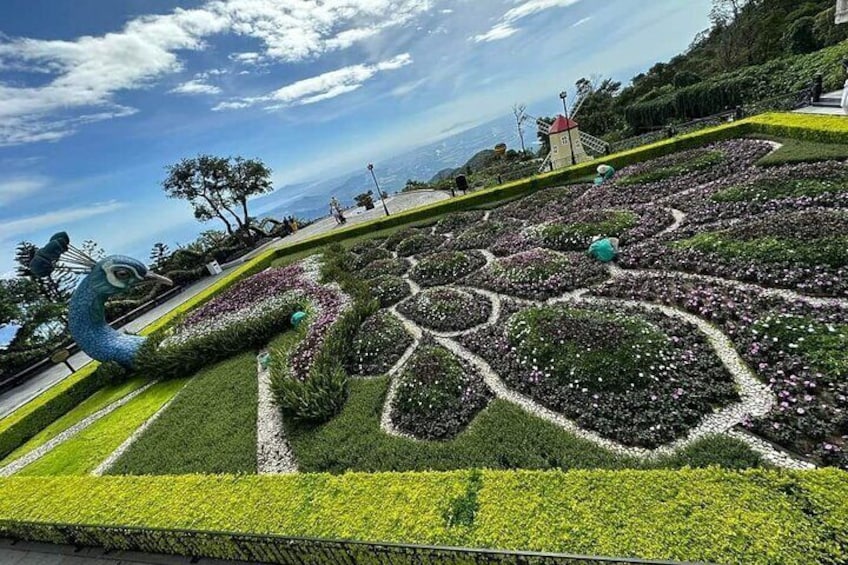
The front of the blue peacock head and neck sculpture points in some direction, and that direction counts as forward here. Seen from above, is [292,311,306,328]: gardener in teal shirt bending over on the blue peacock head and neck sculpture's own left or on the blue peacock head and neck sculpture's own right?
on the blue peacock head and neck sculpture's own right

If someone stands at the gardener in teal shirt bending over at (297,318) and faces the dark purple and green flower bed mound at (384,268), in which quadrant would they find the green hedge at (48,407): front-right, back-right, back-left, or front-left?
back-left
